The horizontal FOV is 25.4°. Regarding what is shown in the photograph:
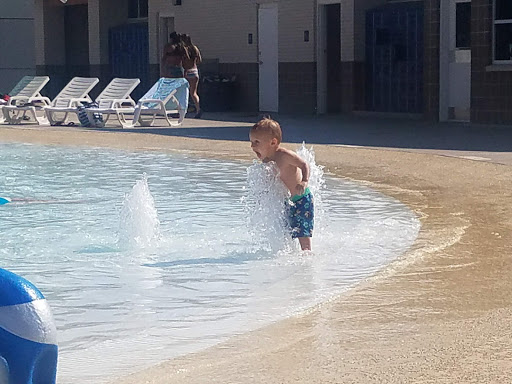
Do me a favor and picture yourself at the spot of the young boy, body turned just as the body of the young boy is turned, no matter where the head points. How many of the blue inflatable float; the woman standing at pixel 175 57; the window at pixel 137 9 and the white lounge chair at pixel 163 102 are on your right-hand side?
3

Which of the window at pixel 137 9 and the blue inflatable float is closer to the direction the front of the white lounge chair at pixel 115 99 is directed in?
the blue inflatable float

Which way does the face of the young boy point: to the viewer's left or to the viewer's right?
to the viewer's left

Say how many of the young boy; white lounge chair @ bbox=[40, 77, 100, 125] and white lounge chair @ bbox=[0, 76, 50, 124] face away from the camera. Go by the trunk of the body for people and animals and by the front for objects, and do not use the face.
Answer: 0

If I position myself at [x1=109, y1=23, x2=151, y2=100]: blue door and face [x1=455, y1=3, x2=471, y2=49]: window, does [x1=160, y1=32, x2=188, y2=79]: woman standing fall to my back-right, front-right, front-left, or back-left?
front-right

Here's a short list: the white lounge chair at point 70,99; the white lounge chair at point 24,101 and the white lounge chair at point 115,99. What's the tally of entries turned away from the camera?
0

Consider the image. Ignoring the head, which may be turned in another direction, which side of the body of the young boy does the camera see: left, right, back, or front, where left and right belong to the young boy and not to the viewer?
left

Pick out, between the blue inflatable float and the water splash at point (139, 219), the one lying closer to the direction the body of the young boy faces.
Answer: the water splash

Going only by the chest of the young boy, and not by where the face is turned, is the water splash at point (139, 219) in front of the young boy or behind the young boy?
in front

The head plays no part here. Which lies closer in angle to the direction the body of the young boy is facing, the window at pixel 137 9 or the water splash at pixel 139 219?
the water splash
